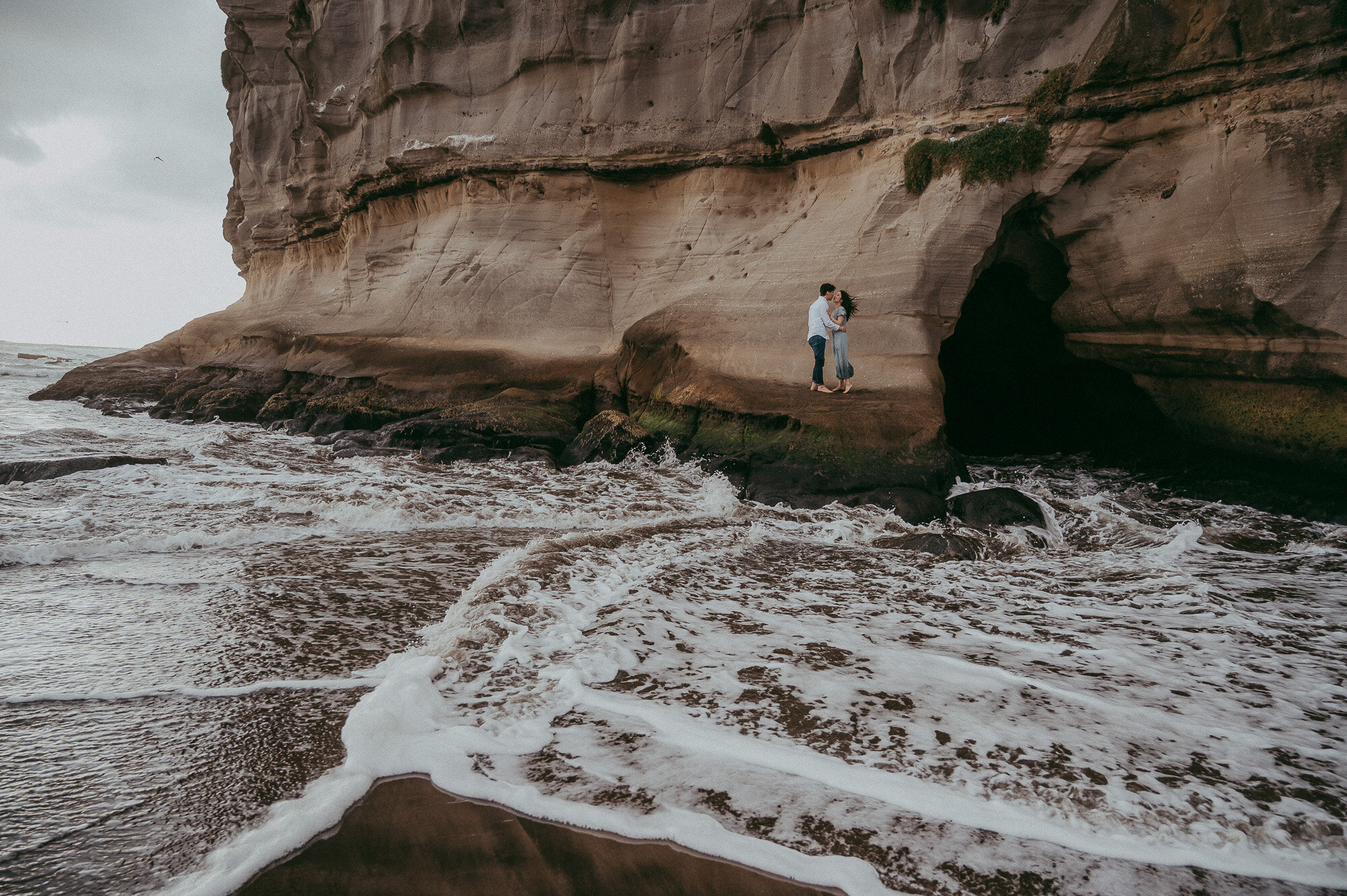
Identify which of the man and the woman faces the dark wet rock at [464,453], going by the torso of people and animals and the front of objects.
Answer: the woman

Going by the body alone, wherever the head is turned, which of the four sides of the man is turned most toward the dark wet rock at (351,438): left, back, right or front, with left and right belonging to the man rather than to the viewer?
back

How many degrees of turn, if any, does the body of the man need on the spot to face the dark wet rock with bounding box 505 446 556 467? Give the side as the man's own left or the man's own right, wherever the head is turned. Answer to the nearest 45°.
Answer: approximately 180°

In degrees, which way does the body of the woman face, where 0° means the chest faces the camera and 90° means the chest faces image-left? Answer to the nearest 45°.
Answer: approximately 90°

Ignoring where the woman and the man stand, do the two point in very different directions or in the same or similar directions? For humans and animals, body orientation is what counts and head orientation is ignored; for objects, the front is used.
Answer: very different directions

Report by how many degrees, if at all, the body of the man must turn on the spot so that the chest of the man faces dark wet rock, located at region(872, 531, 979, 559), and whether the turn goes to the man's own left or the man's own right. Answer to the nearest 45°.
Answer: approximately 90° to the man's own right

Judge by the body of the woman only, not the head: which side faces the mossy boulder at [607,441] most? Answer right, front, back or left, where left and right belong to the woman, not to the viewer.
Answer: front

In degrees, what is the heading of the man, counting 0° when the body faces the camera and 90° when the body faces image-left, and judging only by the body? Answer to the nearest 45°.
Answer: approximately 270°

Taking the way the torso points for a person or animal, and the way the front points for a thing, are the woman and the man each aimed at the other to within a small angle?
yes

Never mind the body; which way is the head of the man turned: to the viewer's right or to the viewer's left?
to the viewer's right

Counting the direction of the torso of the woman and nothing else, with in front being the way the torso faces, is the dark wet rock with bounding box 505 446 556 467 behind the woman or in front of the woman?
in front

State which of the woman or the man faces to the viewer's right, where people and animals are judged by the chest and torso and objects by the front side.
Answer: the man

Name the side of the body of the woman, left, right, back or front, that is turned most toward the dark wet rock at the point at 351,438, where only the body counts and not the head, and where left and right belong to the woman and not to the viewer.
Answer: front
